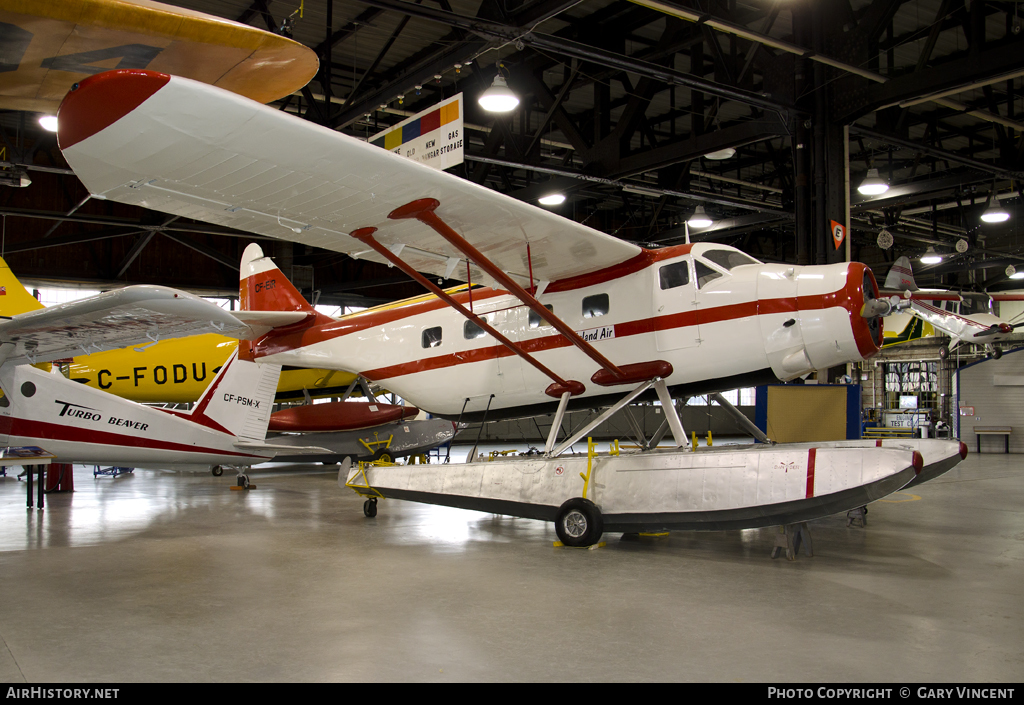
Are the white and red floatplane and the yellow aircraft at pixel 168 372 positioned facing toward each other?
no

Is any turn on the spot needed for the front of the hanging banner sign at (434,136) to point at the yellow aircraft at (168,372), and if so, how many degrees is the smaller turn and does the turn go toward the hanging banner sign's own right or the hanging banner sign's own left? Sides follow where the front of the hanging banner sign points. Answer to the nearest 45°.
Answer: approximately 90° to the hanging banner sign's own right

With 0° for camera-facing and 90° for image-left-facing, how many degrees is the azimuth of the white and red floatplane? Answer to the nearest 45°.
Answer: approximately 315°

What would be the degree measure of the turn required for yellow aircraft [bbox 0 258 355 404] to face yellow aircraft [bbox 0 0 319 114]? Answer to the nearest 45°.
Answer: approximately 90° to its right

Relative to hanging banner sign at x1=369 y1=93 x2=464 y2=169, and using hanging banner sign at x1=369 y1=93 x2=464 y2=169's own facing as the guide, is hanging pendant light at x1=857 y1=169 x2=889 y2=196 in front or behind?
behind

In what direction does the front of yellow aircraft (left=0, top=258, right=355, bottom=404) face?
to the viewer's right

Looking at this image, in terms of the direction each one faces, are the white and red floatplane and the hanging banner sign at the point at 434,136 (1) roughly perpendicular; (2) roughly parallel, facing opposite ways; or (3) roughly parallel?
roughly perpendicular

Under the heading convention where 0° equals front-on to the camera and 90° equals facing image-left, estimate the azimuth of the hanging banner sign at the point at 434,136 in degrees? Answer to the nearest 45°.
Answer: approximately 45°

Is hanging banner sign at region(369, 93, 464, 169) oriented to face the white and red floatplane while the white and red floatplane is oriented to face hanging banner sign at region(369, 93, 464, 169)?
no

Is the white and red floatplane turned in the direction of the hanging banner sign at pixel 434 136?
no

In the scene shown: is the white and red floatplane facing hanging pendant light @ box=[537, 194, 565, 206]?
no

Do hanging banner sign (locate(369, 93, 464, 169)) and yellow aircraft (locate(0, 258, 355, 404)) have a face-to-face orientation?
no

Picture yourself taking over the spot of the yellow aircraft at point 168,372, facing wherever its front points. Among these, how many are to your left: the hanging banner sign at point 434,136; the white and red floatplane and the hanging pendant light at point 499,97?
0

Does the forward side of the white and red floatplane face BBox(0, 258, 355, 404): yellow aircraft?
no

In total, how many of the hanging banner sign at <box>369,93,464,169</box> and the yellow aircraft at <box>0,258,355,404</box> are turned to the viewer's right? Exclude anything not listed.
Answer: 1
